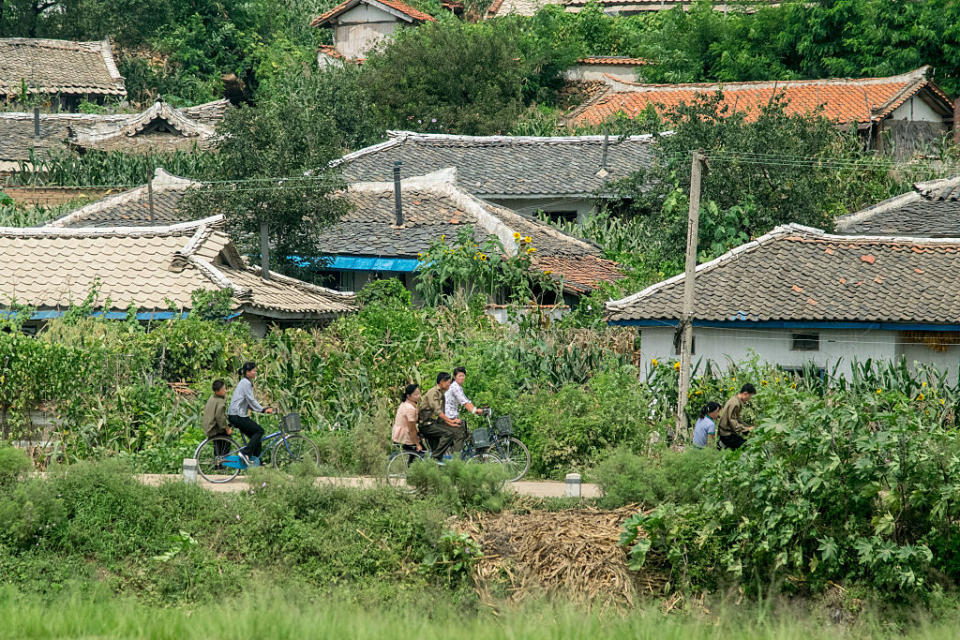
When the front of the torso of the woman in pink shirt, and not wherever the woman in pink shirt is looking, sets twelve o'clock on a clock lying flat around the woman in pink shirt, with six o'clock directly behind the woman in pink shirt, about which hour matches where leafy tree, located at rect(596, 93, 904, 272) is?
The leafy tree is roughly at 10 o'clock from the woman in pink shirt.

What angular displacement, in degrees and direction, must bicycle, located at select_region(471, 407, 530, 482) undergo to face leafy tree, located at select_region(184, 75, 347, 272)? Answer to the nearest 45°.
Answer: approximately 135° to its left

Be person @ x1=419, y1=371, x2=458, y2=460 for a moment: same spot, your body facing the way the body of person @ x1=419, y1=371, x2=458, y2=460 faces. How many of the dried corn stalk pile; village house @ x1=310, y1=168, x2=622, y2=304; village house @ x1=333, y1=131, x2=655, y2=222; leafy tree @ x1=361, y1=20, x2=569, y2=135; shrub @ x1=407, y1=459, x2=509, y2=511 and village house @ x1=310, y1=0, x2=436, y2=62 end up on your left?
4

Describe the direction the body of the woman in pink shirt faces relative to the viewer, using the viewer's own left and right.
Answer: facing to the right of the viewer

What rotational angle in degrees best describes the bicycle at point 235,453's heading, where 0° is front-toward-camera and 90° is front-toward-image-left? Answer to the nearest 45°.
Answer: approximately 270°

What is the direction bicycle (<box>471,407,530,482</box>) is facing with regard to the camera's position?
facing to the right of the viewer

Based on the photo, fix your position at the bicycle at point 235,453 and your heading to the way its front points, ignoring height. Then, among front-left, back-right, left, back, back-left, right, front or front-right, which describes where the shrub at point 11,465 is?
back

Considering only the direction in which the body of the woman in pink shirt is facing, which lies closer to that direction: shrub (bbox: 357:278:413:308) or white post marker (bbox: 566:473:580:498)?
the white post marker

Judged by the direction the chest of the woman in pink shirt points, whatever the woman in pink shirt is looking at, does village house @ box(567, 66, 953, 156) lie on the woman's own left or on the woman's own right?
on the woman's own left

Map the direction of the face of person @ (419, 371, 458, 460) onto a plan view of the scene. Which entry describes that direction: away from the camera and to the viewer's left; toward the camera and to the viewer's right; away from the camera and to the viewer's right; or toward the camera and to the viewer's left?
toward the camera and to the viewer's right

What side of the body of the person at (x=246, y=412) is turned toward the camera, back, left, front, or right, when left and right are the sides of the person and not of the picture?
right

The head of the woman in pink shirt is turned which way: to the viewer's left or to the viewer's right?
to the viewer's right
